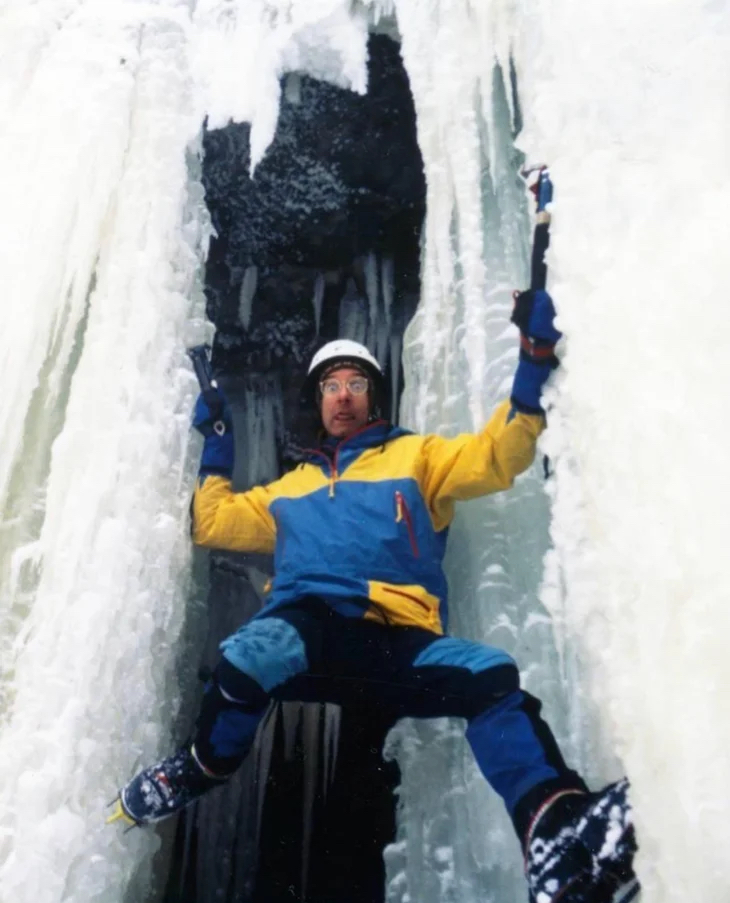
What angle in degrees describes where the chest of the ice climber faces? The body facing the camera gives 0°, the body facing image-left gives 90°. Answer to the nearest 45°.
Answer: approximately 0°

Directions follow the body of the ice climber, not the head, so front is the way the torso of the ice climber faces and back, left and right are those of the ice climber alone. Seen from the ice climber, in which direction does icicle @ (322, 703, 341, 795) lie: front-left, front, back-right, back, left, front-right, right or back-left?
back

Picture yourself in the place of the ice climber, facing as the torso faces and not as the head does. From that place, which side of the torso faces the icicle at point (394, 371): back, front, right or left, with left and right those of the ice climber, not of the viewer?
back

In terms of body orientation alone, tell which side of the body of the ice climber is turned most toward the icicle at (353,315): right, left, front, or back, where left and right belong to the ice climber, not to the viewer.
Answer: back
